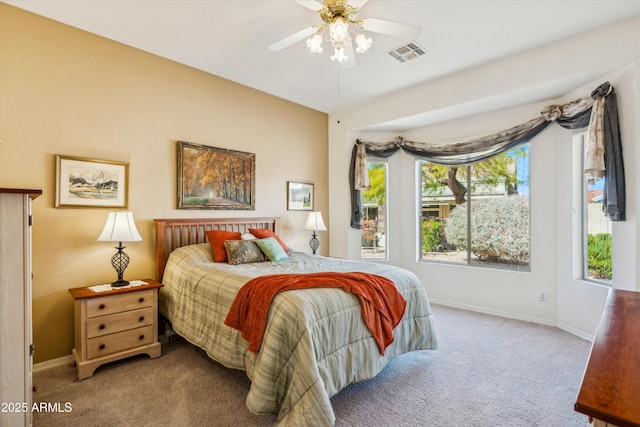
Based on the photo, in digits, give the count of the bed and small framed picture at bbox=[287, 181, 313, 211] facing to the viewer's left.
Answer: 0

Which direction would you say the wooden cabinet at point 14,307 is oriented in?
to the viewer's right

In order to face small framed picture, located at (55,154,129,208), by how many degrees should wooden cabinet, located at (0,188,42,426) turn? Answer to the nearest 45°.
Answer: approximately 90° to its left

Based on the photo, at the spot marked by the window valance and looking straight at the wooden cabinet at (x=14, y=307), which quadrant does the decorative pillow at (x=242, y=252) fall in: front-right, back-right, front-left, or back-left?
front-right

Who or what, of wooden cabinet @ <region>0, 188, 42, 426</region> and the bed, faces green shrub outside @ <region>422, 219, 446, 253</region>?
the wooden cabinet

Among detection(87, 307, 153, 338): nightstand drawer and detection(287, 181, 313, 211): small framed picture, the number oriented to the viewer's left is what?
0

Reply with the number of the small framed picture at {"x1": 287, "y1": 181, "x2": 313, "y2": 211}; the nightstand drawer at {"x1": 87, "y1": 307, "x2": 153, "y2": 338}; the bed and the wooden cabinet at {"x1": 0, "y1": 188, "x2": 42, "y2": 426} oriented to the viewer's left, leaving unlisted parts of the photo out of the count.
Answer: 0

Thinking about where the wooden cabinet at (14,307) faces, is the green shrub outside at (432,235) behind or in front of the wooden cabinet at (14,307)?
in front

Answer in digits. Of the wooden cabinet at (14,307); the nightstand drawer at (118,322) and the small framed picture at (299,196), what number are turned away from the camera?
0

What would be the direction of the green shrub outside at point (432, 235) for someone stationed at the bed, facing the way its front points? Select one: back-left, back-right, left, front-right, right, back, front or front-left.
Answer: left

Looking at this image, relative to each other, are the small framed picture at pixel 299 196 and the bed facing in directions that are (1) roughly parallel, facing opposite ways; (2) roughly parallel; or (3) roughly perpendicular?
roughly parallel

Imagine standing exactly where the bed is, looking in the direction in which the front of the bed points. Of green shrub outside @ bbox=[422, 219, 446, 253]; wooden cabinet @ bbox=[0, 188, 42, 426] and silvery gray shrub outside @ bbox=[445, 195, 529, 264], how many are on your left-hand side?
2

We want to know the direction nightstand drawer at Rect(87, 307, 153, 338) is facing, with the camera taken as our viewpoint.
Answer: facing the viewer and to the right of the viewer

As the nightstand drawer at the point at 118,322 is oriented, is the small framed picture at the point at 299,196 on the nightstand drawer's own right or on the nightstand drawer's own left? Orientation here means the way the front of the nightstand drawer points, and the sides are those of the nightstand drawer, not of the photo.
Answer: on the nightstand drawer's own left

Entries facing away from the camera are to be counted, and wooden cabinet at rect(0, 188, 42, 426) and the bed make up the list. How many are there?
0

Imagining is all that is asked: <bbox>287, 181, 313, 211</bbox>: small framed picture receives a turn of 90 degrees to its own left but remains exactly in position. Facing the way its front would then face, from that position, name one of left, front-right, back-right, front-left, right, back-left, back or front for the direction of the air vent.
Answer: right

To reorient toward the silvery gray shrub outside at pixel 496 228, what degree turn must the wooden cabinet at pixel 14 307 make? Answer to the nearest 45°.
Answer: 0° — it already faces it

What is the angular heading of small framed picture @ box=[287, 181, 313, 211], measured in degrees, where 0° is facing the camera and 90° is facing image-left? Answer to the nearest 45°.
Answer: approximately 315°
